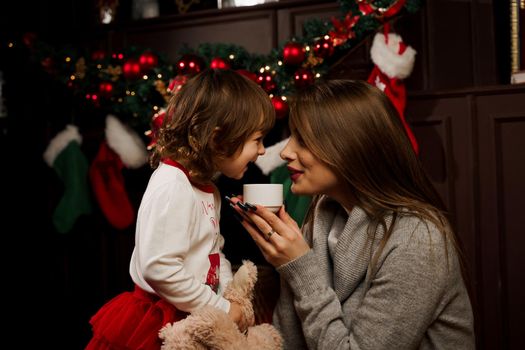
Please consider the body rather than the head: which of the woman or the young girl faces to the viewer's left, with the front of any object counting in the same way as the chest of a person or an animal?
the woman

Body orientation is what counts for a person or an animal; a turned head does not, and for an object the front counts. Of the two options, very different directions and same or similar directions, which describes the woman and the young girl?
very different directions

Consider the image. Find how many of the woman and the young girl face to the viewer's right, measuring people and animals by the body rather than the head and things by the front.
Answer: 1

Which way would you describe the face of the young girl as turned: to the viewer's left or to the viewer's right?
to the viewer's right

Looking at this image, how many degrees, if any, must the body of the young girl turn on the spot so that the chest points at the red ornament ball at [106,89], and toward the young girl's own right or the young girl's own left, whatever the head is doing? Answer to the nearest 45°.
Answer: approximately 90° to the young girl's own left

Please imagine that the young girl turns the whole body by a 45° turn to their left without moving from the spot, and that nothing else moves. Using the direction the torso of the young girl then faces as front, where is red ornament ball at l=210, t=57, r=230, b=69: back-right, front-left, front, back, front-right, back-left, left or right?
front-left

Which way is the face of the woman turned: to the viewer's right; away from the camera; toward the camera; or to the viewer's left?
to the viewer's left

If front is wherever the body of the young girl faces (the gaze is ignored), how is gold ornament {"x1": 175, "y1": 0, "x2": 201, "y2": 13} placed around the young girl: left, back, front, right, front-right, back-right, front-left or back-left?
left

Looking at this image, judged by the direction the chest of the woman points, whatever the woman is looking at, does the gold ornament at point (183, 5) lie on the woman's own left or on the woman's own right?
on the woman's own right

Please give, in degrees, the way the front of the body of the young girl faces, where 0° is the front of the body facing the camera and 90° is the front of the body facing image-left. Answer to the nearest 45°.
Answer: approximately 270°

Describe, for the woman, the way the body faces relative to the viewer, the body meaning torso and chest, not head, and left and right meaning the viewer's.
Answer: facing to the left of the viewer
